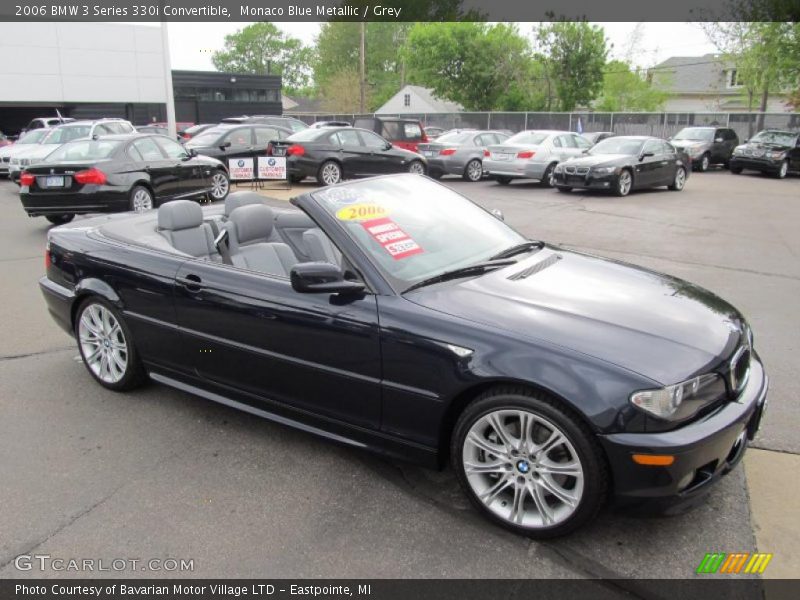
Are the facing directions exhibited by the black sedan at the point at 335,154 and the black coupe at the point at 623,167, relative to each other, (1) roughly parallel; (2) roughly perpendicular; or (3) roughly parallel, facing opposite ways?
roughly parallel, facing opposite ways

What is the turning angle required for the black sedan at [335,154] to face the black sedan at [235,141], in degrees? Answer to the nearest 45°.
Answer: approximately 135° to its left

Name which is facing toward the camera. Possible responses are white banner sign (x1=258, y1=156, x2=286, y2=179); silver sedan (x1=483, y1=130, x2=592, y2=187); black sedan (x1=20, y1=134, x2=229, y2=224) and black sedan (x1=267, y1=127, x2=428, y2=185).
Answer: the white banner sign

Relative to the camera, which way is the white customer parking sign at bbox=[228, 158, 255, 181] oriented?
toward the camera

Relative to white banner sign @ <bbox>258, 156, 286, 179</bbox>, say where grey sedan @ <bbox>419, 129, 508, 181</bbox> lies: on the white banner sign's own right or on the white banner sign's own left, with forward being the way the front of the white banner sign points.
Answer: on the white banner sign's own left

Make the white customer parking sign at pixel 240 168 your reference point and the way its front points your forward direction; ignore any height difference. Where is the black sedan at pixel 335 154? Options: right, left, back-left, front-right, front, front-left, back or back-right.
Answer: left

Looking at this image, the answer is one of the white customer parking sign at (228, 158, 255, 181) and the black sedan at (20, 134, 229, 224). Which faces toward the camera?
the white customer parking sign

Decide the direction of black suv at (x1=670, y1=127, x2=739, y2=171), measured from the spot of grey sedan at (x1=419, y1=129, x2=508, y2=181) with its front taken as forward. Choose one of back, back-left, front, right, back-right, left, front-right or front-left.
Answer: front

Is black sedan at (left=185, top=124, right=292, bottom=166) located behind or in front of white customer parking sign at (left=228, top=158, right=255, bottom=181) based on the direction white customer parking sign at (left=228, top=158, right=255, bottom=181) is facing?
behind

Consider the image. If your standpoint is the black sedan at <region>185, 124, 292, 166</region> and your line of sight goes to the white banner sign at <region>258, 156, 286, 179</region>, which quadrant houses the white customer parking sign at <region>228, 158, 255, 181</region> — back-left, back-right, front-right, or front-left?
front-right

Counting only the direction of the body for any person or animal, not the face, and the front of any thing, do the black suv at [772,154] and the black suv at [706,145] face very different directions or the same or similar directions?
same or similar directions

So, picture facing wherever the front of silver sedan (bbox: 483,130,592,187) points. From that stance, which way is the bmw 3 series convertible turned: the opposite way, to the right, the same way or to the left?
to the right

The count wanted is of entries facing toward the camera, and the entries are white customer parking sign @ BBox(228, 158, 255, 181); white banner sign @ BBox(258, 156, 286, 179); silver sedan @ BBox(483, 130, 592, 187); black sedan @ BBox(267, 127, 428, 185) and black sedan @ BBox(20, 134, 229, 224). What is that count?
2

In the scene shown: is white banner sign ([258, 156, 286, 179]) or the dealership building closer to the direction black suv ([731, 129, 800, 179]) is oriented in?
the white banner sign

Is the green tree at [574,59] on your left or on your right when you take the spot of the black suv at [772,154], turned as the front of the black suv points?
on your right
